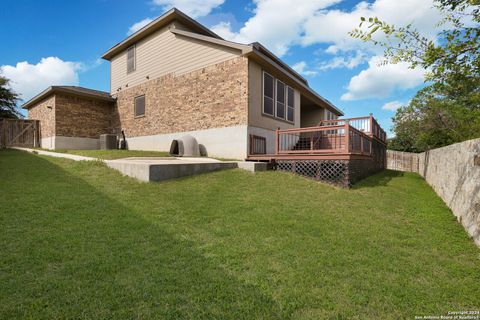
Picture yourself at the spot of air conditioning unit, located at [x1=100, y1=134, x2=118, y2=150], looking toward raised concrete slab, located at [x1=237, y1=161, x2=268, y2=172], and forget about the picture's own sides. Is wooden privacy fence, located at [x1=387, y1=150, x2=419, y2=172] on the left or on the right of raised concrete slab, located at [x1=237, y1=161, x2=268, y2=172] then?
left

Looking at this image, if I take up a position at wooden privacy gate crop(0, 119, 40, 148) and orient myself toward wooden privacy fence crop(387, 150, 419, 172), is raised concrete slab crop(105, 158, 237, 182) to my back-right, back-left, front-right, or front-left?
front-right

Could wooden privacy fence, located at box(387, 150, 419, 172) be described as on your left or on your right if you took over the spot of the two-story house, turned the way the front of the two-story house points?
on your right

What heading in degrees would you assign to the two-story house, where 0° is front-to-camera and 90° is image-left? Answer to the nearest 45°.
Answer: approximately 135°

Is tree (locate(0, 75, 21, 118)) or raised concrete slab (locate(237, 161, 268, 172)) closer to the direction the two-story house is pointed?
the tree

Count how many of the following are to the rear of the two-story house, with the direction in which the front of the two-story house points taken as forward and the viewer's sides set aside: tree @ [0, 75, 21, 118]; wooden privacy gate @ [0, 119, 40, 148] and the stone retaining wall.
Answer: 1

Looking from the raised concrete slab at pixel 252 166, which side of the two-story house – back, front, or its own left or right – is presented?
back

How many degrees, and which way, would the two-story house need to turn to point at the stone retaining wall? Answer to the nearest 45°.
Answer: approximately 180°

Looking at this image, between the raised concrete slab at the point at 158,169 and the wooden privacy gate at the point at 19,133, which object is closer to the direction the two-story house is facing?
the wooden privacy gate
